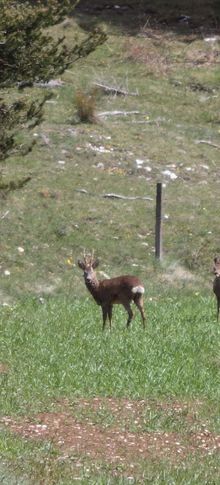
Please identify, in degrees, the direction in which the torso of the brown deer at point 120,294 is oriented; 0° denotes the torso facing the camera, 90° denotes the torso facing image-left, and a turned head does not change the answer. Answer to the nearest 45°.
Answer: approximately 90°

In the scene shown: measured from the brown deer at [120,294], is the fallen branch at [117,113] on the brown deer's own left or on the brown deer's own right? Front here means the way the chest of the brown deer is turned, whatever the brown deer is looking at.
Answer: on the brown deer's own right

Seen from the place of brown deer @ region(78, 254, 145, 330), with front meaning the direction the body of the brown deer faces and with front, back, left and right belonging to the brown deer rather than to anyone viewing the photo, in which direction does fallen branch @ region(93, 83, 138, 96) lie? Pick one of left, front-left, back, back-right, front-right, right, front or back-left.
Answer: right

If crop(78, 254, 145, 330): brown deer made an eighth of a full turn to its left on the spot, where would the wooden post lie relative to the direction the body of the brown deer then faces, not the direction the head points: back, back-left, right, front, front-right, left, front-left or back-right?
back-right
